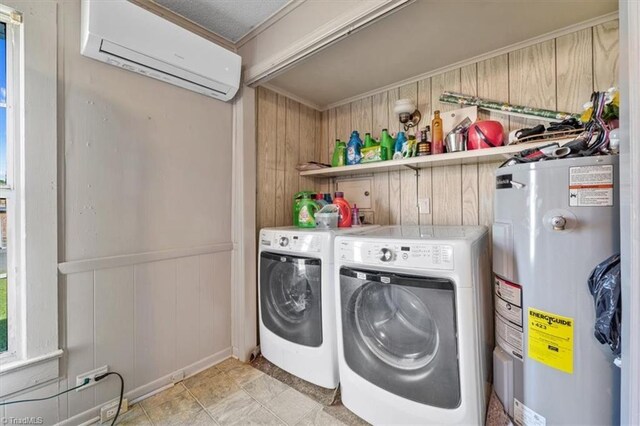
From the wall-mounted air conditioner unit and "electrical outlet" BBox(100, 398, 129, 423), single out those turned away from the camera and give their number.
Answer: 0

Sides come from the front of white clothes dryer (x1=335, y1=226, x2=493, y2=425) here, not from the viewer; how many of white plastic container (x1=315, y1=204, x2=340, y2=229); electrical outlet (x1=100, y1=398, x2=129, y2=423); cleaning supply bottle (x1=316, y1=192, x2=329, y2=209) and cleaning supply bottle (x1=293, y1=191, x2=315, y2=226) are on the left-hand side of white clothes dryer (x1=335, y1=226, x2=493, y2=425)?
0

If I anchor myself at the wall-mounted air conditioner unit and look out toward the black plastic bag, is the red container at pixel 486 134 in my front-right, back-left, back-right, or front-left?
front-left

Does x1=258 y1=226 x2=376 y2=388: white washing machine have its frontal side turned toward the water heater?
no

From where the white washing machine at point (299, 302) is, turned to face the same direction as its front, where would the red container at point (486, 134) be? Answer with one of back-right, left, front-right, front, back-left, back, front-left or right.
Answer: back-left

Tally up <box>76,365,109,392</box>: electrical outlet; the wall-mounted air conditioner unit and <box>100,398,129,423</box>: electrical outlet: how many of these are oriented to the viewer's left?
0

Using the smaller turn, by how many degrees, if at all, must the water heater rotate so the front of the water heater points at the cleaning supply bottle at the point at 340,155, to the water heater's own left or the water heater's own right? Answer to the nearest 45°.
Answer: approximately 45° to the water heater's own right

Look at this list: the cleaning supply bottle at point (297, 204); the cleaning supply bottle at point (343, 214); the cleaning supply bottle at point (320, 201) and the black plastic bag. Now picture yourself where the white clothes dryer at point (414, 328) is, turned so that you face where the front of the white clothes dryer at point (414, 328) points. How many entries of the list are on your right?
3

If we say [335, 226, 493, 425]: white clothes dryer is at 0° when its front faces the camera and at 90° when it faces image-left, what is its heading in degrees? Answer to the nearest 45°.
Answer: approximately 45°

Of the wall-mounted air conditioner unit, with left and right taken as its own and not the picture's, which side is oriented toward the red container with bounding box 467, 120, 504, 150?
front

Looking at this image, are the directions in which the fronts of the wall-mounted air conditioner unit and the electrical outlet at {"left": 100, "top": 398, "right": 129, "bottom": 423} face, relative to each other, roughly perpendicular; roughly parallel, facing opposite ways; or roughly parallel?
roughly parallel

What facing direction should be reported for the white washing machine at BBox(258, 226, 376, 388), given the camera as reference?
facing the viewer and to the left of the viewer

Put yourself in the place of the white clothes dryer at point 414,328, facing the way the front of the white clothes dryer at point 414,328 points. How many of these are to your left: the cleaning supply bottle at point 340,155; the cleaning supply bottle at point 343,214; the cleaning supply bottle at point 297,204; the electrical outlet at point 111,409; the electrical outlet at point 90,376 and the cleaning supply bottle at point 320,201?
0

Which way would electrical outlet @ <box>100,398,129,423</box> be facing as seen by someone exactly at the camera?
facing the viewer and to the right of the viewer

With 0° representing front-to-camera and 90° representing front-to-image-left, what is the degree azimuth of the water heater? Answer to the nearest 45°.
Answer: approximately 45°

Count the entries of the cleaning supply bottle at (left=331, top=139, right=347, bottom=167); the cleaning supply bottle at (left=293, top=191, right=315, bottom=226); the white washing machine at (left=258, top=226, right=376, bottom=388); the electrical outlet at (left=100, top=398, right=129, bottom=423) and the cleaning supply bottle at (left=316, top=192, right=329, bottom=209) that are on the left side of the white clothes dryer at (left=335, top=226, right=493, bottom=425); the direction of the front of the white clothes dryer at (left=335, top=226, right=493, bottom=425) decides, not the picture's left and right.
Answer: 0

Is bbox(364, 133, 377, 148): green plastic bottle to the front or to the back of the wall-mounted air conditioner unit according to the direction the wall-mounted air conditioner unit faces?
to the front
